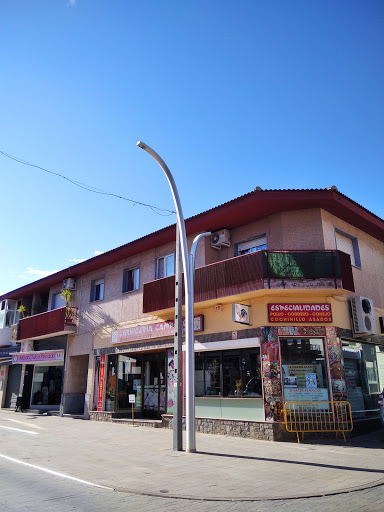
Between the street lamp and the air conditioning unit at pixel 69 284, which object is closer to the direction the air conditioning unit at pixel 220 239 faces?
the street lamp

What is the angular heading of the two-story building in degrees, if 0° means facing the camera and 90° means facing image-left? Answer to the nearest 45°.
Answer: approximately 45°

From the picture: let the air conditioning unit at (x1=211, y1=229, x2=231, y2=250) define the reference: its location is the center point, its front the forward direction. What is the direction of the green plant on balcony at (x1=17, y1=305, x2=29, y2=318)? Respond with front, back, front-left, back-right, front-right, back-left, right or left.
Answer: right

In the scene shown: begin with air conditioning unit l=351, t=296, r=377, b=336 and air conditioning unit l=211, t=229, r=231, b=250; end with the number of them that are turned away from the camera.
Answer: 0

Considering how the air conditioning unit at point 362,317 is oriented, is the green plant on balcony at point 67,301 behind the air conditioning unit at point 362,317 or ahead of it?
behind

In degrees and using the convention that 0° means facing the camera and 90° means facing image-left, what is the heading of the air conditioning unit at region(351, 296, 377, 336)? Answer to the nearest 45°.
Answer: approximately 315°

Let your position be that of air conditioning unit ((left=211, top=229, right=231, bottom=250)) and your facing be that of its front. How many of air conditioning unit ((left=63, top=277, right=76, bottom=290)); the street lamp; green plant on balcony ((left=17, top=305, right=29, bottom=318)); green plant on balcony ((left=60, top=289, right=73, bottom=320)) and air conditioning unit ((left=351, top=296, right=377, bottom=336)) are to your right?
3

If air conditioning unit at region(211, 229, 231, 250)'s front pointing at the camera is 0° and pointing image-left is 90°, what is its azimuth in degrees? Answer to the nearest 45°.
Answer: approximately 45°

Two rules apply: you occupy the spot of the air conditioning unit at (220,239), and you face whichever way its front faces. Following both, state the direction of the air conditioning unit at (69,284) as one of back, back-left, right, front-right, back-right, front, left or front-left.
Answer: right
